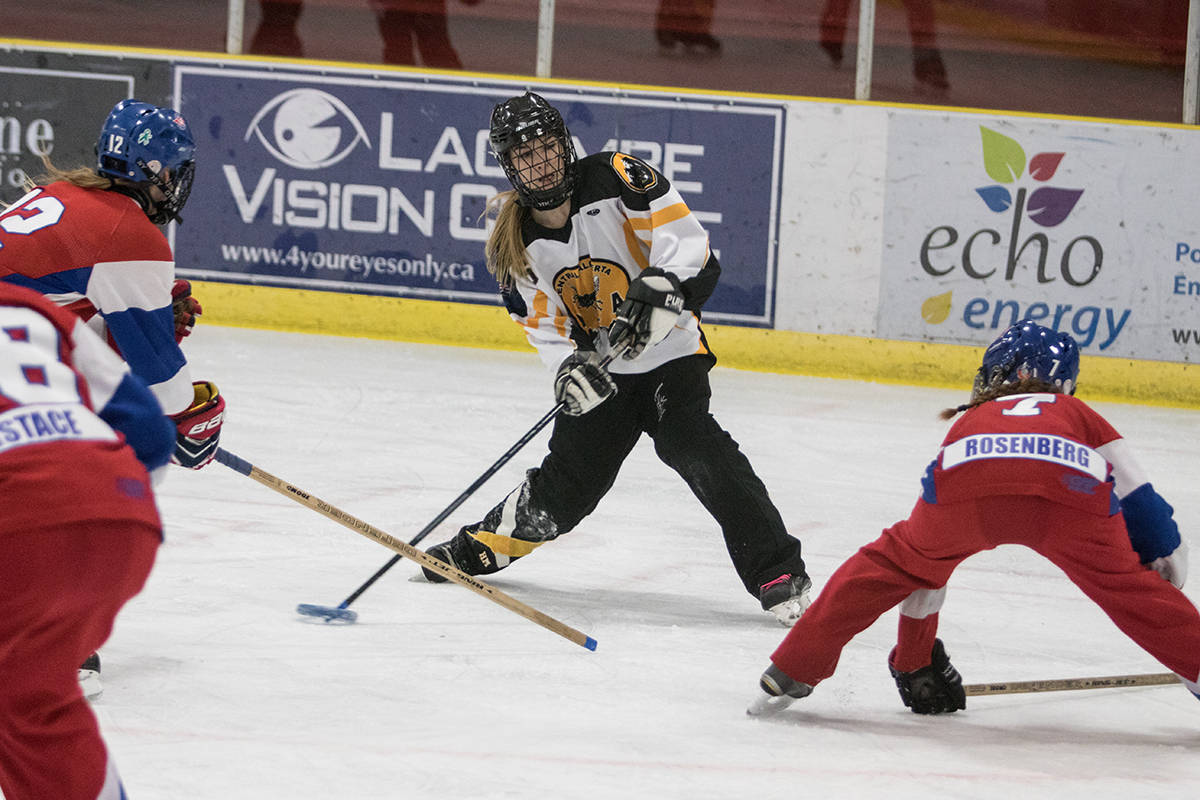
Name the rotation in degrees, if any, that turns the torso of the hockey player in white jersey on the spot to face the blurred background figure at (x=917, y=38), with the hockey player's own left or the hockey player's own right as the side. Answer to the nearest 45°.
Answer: approximately 180°

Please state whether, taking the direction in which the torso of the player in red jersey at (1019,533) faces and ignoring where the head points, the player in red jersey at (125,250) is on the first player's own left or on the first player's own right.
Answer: on the first player's own left

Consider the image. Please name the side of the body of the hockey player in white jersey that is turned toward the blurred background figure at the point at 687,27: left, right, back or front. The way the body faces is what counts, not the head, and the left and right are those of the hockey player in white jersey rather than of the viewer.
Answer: back

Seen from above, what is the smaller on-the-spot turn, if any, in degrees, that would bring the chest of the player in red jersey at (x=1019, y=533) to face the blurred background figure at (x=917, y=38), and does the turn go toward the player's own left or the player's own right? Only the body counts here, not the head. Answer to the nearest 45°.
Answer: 0° — they already face them

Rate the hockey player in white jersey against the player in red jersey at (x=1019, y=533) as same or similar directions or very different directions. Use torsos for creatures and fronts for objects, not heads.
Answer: very different directions

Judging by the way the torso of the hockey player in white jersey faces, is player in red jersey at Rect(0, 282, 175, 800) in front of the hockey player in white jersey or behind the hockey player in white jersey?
in front

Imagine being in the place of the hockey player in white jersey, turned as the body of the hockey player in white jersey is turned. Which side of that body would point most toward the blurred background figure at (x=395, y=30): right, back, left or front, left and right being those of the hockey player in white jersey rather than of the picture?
back

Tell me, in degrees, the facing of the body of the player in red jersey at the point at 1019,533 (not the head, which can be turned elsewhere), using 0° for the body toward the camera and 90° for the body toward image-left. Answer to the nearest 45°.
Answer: approximately 180°

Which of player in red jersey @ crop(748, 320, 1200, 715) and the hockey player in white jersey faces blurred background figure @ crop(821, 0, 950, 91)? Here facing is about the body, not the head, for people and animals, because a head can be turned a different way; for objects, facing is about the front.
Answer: the player in red jersey

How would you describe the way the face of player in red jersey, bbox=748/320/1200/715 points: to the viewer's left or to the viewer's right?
to the viewer's left
